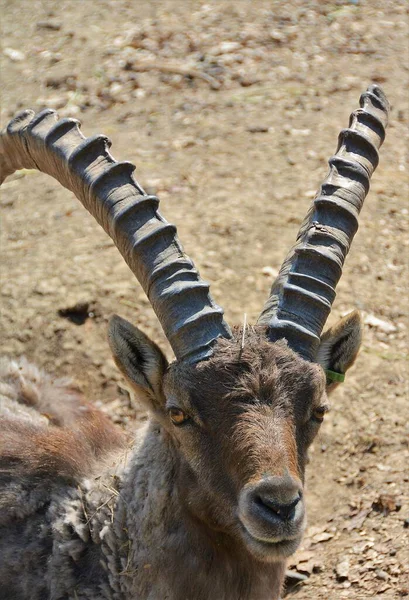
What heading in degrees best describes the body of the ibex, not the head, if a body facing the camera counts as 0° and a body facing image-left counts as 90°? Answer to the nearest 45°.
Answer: approximately 315°

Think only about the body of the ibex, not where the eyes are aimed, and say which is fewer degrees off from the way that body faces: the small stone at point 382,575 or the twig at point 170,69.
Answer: the small stone

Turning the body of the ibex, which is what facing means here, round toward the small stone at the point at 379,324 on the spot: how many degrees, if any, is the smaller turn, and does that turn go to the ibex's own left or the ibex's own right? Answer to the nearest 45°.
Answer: approximately 90° to the ibex's own left

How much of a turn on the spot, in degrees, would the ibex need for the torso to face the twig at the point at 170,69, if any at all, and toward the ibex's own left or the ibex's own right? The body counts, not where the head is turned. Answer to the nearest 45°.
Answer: approximately 135° to the ibex's own left

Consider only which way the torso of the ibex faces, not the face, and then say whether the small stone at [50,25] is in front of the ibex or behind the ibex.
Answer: behind
